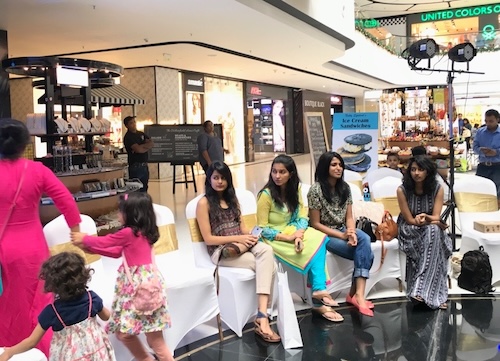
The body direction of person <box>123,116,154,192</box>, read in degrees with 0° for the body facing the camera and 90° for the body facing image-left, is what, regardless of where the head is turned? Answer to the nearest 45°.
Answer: approximately 315°

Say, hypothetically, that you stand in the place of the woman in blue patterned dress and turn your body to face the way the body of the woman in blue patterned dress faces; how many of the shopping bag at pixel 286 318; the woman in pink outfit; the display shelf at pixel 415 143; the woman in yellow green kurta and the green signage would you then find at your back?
2

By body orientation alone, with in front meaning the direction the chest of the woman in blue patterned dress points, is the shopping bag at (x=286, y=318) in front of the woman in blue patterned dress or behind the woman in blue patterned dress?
in front

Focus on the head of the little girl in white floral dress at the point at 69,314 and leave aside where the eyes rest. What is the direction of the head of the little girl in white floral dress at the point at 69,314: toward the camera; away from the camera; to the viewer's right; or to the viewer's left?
away from the camera

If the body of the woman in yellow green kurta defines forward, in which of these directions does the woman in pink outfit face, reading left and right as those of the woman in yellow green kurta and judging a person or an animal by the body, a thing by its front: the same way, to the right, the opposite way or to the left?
the opposite way

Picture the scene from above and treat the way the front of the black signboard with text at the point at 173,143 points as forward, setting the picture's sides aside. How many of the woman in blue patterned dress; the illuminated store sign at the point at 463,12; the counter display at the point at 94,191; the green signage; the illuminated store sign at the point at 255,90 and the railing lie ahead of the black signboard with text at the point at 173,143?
2

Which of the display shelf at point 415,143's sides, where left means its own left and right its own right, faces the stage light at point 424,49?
front

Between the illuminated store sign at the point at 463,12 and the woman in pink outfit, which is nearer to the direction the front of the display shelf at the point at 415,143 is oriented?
the woman in pink outfit

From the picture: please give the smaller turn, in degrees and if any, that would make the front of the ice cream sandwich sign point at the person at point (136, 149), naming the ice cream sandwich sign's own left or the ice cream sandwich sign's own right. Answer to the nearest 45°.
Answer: approximately 90° to the ice cream sandwich sign's own right

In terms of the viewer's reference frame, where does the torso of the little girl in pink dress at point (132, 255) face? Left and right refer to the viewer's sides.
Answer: facing to the left of the viewer

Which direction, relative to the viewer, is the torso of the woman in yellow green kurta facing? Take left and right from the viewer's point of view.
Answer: facing the viewer and to the right of the viewer

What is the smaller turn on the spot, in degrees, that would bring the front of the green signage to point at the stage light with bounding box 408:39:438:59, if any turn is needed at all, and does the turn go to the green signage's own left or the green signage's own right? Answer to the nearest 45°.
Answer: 0° — it already faces it

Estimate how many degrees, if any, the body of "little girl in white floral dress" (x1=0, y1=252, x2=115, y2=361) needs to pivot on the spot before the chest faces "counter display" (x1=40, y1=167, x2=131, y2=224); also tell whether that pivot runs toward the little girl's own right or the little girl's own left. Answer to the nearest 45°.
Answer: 0° — they already face it
